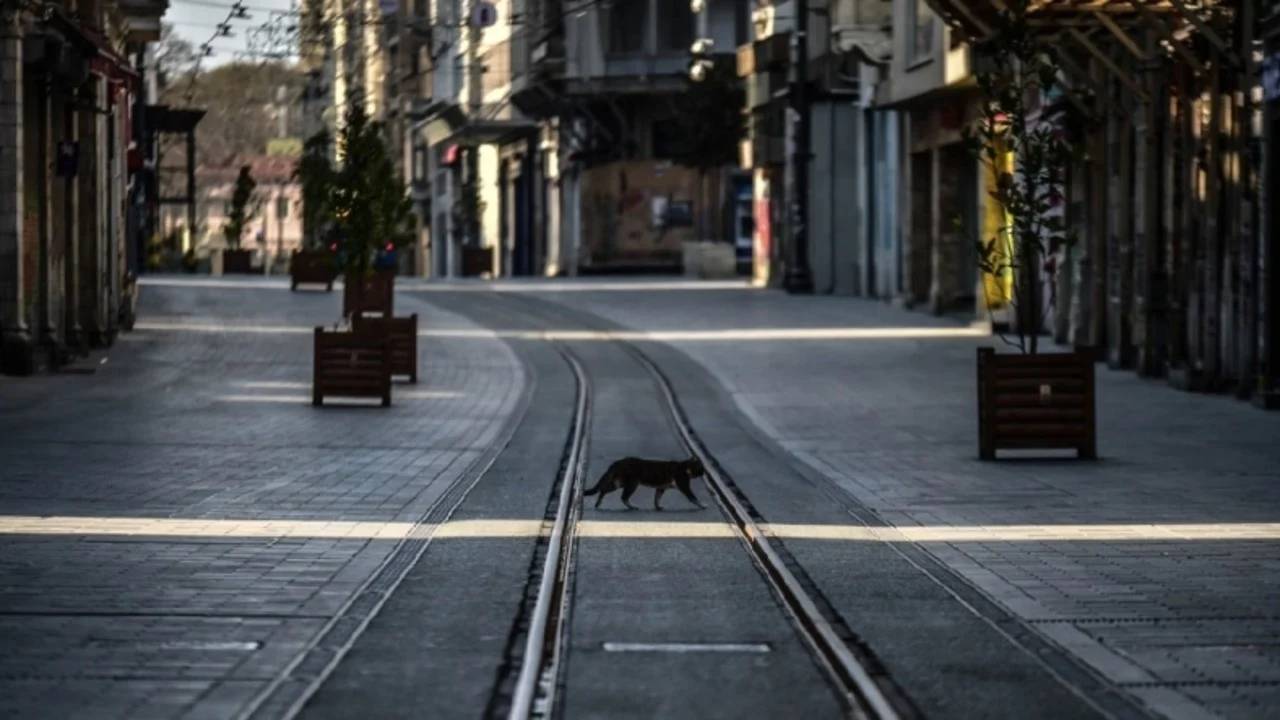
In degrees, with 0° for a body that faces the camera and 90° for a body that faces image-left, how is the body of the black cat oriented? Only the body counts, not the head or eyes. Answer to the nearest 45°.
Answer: approximately 270°

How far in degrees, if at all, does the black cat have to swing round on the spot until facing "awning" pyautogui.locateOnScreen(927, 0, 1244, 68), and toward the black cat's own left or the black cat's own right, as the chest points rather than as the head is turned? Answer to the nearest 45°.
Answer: approximately 90° to the black cat's own left

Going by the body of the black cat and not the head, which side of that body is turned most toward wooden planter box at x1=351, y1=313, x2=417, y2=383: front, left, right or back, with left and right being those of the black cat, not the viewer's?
left

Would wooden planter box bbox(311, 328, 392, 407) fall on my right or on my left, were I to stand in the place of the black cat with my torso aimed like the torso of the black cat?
on my left

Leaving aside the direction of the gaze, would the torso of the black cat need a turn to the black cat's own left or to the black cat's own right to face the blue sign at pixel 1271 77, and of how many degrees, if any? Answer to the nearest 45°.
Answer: approximately 45° to the black cat's own left

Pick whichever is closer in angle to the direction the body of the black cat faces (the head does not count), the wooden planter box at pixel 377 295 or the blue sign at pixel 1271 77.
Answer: the blue sign

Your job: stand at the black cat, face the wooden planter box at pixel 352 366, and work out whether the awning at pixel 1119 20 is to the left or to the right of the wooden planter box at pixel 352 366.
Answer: right

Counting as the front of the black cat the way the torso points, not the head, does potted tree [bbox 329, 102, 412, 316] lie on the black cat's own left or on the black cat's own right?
on the black cat's own left
